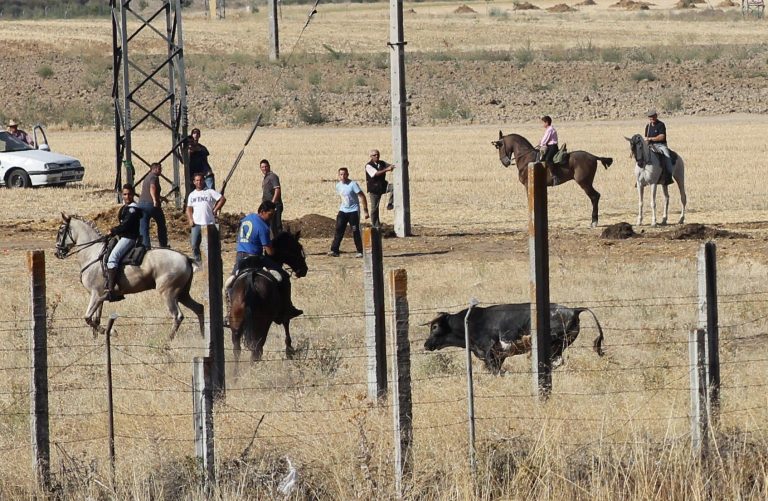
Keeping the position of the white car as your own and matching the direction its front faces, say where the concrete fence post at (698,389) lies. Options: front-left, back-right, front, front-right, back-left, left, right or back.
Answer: front-right

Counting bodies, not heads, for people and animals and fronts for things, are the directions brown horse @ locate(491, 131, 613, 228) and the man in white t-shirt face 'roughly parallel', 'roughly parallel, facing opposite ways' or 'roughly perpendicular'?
roughly perpendicular

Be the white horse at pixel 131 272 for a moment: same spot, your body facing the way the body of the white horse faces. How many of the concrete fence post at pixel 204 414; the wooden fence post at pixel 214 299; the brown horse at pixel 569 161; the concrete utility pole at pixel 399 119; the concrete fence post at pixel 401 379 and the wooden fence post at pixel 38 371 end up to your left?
4

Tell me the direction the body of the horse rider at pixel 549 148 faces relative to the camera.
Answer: to the viewer's left

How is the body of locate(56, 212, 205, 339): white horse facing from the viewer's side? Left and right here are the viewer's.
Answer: facing to the left of the viewer

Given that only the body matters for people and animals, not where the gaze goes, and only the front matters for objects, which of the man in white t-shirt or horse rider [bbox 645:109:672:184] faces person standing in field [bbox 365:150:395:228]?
the horse rider

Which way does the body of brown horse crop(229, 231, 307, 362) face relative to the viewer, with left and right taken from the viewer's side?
facing away from the viewer and to the right of the viewer

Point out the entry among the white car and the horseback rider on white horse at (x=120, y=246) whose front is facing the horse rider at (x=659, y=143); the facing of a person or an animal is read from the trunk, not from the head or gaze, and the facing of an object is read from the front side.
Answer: the white car

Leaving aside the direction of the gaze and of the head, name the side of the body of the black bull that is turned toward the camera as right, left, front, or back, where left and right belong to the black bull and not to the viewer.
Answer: left

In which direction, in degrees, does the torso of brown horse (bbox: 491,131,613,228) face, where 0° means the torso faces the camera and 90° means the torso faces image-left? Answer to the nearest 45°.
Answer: approximately 90°

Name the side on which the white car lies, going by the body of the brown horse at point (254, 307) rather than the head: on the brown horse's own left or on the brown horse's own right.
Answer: on the brown horse's own left

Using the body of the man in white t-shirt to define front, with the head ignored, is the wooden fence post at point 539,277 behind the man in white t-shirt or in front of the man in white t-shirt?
in front

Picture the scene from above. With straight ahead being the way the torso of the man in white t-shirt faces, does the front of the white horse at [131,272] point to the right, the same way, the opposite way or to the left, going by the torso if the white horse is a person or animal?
to the right

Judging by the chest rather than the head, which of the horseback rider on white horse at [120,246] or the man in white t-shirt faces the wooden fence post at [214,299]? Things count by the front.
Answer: the man in white t-shirt

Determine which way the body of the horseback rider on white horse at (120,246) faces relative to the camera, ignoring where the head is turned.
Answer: to the viewer's left
